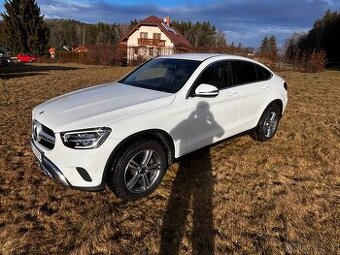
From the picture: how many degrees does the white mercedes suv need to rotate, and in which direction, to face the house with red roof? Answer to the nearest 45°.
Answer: approximately 135° to its right

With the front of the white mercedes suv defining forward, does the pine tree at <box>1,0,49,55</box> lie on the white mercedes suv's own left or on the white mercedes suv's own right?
on the white mercedes suv's own right

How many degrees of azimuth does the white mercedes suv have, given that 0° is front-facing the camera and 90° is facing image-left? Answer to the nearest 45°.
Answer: approximately 45°
